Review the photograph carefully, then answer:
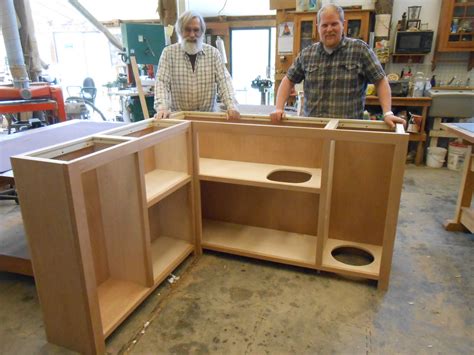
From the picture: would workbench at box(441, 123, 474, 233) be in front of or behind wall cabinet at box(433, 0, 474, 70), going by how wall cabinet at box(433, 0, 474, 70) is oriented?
in front

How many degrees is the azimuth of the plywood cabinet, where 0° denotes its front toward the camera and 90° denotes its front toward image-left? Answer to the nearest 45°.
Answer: approximately 315°

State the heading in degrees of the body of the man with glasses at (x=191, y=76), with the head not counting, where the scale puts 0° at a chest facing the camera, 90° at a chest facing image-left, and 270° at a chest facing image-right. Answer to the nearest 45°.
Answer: approximately 0°

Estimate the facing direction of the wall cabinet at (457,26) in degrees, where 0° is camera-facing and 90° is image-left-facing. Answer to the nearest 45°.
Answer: approximately 0°

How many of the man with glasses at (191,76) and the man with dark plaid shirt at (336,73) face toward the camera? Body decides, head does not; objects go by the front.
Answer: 2

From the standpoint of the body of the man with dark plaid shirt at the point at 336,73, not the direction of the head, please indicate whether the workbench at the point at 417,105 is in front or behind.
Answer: behind

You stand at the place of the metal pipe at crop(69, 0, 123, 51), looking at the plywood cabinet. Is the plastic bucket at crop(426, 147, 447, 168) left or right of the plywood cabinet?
left

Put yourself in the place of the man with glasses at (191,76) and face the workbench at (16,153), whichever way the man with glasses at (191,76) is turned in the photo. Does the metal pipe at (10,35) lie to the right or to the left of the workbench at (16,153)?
right
